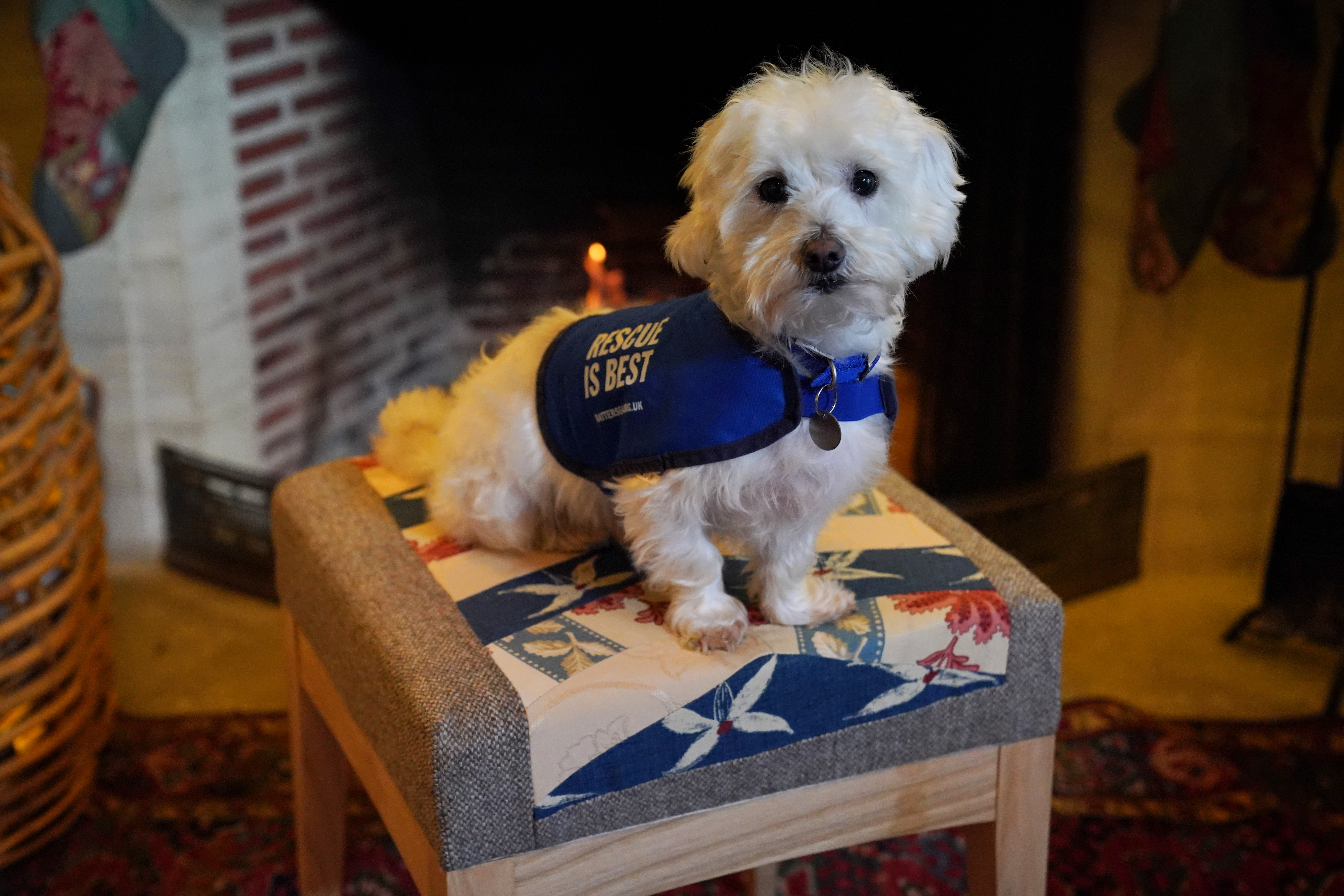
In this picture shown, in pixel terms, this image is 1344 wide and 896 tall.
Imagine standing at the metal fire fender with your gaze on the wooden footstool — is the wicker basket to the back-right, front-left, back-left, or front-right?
front-right

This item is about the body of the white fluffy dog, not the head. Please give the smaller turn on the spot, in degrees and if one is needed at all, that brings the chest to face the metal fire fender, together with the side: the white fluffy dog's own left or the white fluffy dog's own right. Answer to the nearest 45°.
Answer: approximately 180°

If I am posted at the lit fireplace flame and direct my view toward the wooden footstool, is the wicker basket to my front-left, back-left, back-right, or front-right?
front-right

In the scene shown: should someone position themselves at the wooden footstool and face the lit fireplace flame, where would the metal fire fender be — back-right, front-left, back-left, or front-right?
front-left

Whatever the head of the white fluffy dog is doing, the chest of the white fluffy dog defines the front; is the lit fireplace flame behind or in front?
behind

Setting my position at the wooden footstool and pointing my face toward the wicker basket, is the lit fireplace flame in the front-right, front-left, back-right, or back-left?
front-right

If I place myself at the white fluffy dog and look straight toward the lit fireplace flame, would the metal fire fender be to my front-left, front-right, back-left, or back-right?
front-left

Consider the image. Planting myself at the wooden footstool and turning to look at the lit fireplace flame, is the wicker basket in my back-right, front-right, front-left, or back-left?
front-left

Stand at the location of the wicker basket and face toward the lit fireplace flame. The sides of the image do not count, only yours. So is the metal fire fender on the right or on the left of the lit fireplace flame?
left

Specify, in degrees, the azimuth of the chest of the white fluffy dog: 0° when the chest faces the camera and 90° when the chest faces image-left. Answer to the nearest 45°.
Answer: approximately 315°

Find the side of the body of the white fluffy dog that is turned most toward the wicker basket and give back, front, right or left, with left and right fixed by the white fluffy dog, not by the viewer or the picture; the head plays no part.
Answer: back
